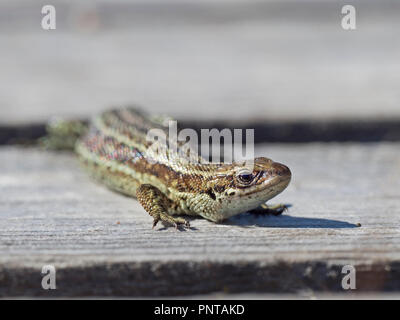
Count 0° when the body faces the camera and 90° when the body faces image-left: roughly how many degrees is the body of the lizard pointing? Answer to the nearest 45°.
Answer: approximately 315°
